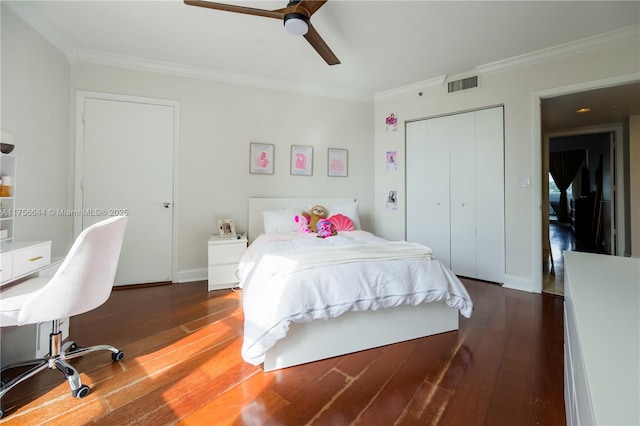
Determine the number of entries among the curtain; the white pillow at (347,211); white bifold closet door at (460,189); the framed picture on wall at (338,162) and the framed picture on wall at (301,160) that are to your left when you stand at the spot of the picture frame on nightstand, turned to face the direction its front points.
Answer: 5

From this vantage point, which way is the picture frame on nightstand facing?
toward the camera

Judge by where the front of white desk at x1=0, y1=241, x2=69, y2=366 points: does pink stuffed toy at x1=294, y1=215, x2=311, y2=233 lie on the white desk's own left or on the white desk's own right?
on the white desk's own left

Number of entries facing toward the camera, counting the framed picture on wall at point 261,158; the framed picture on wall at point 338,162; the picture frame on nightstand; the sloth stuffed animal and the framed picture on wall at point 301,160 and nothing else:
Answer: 5

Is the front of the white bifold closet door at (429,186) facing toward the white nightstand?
yes

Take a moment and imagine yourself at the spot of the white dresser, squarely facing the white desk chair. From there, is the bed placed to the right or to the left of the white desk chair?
right

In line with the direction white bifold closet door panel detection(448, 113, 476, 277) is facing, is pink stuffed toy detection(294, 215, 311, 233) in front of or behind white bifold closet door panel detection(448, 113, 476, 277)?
in front

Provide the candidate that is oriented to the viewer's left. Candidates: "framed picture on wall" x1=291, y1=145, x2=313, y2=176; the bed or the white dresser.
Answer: the white dresser

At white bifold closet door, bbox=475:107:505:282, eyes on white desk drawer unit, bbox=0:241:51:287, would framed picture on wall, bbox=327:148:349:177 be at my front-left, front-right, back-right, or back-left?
front-right

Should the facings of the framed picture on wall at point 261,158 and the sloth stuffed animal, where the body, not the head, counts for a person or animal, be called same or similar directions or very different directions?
same or similar directions

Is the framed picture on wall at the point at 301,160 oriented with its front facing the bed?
yes

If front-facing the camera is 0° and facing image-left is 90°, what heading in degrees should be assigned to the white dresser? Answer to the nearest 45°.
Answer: approximately 90°

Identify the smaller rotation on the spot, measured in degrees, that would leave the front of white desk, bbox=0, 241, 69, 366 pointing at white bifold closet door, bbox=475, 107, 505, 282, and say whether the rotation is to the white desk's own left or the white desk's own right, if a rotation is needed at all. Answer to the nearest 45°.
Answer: approximately 45° to the white desk's own left

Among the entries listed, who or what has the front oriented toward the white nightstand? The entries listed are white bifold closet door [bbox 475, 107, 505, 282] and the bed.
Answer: the white bifold closet door

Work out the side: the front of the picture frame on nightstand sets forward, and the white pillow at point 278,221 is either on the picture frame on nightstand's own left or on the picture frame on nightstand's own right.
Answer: on the picture frame on nightstand's own left

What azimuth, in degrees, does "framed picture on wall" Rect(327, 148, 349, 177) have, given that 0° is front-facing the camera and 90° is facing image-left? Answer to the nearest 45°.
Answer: approximately 0°

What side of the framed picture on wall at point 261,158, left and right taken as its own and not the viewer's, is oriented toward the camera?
front

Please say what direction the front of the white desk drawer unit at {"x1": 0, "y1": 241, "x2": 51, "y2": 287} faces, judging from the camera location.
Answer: facing the viewer and to the right of the viewer

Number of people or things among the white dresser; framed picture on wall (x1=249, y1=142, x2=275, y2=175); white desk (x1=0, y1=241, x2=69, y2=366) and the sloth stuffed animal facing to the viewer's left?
1
